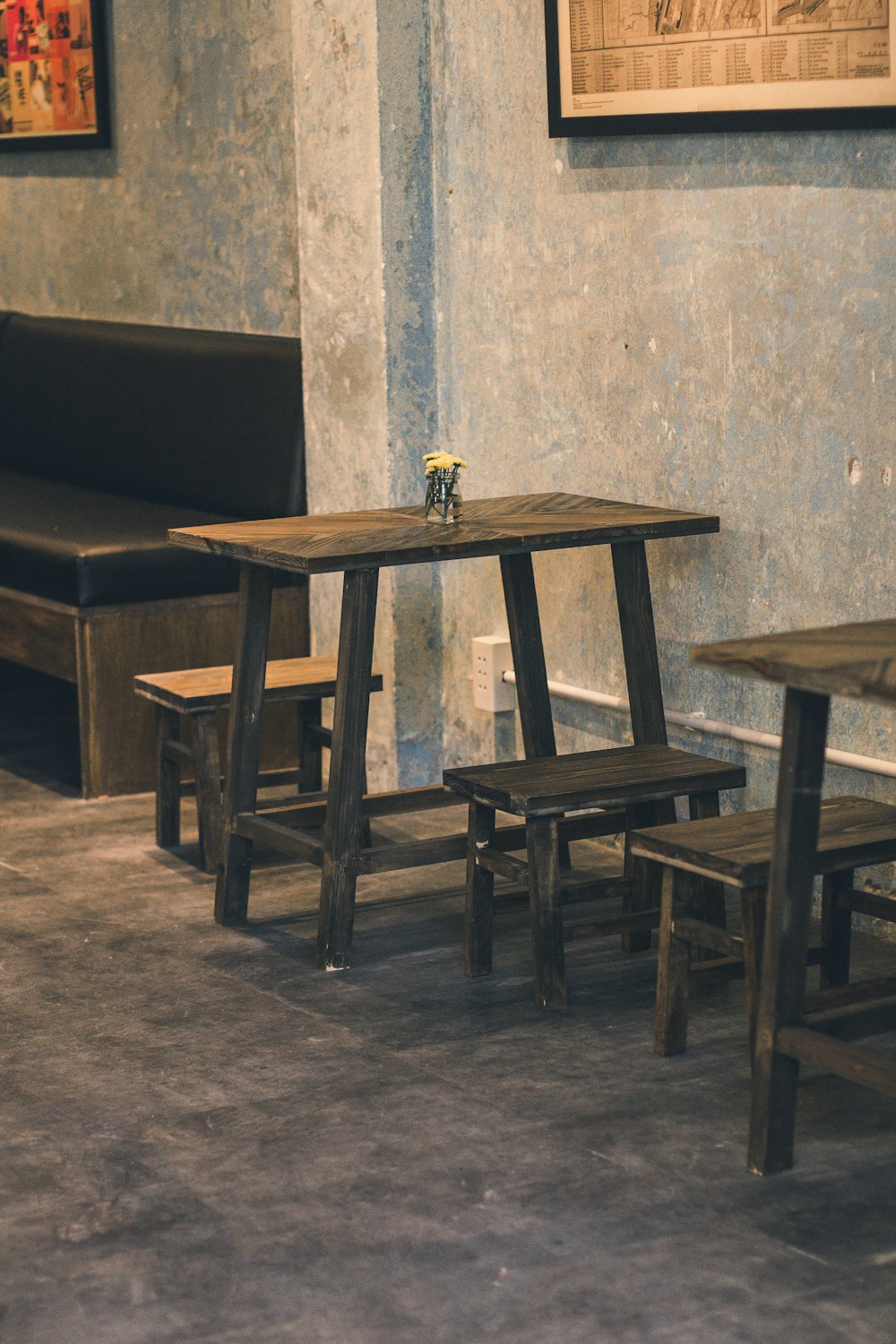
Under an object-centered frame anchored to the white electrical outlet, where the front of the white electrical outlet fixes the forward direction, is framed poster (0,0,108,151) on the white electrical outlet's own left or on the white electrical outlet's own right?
on the white electrical outlet's own right

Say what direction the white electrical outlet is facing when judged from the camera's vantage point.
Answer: facing the viewer and to the left of the viewer

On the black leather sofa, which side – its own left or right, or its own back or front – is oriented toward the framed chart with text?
left

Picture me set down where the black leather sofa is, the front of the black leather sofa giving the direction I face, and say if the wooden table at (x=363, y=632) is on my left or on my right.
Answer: on my left

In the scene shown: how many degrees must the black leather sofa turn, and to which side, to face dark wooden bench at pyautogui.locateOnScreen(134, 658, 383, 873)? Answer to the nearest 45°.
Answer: approximately 45° to its left

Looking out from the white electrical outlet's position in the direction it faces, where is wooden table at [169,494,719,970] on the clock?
The wooden table is roughly at 11 o'clock from the white electrical outlet.

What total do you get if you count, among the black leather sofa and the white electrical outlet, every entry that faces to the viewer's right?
0

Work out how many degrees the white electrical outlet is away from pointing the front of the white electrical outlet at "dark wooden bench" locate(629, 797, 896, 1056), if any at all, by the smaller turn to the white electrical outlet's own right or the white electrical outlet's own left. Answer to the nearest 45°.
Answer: approximately 45° to the white electrical outlet's own left

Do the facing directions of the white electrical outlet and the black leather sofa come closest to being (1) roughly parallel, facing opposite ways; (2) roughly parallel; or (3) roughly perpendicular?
roughly parallel

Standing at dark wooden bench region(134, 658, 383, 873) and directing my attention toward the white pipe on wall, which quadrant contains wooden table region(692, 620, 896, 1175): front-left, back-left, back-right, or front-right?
front-right

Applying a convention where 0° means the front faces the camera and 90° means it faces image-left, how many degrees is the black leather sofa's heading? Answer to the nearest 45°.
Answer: approximately 45°

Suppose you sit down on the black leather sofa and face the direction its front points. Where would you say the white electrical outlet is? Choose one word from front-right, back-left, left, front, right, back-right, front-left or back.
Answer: left

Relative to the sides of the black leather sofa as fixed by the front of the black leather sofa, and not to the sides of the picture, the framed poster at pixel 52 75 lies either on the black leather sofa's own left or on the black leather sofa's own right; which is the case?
on the black leather sofa's own right
